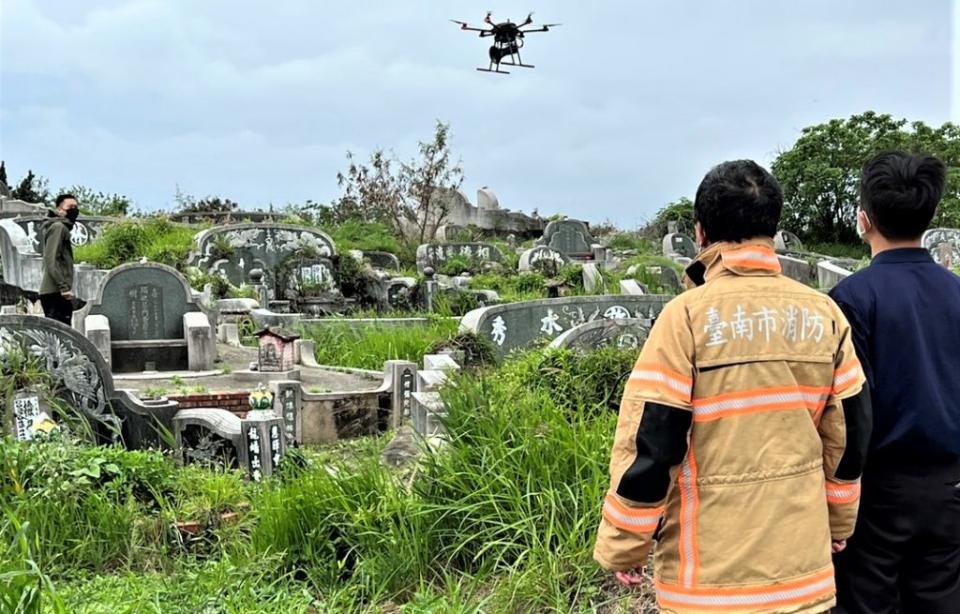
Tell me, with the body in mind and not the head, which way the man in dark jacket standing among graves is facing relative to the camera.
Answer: to the viewer's right

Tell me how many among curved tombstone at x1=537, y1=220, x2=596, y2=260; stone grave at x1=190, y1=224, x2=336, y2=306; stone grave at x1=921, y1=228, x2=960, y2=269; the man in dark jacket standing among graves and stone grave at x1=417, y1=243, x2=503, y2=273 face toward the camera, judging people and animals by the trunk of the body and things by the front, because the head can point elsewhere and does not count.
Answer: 4

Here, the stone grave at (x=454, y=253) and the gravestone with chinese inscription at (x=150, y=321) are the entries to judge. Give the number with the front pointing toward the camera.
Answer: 2

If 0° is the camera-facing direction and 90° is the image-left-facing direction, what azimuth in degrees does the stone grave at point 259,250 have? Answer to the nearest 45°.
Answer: approximately 0°

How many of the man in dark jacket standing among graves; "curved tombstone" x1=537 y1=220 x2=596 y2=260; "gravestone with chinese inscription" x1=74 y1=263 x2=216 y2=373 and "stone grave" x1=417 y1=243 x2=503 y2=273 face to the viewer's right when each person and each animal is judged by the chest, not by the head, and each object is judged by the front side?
1

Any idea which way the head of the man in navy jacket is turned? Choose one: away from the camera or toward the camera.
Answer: away from the camera

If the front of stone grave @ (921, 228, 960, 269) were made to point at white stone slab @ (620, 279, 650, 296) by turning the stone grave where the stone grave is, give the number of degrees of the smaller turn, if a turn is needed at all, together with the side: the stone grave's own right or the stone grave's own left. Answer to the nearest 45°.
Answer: approximately 45° to the stone grave's own right

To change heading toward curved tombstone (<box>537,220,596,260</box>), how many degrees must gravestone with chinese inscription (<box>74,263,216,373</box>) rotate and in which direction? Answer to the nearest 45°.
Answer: approximately 135° to its left

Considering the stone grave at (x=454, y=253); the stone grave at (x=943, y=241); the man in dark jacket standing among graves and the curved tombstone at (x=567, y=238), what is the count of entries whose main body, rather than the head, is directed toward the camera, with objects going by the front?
3

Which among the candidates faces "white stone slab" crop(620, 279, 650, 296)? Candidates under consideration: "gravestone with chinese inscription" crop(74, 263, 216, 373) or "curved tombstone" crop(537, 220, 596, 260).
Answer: the curved tombstone

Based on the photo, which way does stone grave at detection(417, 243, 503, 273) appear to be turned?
toward the camera

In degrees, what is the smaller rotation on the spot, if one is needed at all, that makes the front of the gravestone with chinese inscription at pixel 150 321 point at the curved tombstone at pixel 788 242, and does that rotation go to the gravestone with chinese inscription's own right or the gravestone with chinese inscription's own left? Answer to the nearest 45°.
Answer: approximately 135° to the gravestone with chinese inscription's own left

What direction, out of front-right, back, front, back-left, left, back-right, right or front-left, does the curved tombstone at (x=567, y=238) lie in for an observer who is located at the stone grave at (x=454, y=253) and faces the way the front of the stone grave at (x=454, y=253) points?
back-left
